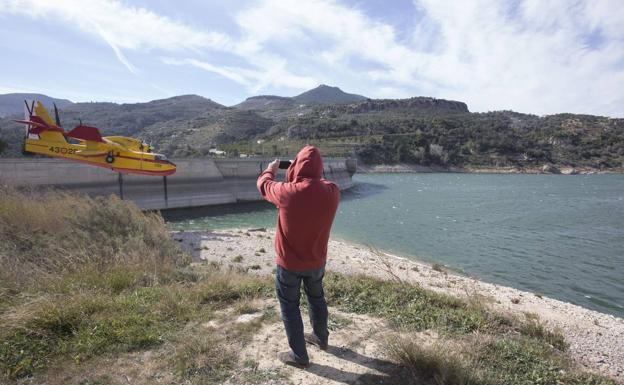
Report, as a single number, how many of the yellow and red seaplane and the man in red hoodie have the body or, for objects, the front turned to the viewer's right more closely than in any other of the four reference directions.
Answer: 1

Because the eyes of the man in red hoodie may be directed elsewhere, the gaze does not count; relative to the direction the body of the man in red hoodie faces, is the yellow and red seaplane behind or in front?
in front

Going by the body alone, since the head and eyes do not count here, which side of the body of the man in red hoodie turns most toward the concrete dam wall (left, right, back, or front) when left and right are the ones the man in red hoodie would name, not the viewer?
front

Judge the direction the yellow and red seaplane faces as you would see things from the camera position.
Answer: facing to the right of the viewer

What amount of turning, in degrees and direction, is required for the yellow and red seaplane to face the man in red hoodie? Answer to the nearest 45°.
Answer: approximately 90° to its right

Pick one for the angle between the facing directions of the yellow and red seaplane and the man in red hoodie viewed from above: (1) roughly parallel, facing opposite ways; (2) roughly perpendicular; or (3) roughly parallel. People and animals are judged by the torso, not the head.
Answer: roughly perpendicular

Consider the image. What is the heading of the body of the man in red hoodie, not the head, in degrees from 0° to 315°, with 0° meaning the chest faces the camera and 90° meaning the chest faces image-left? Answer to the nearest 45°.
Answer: approximately 135°

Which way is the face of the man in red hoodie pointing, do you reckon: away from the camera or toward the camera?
away from the camera
